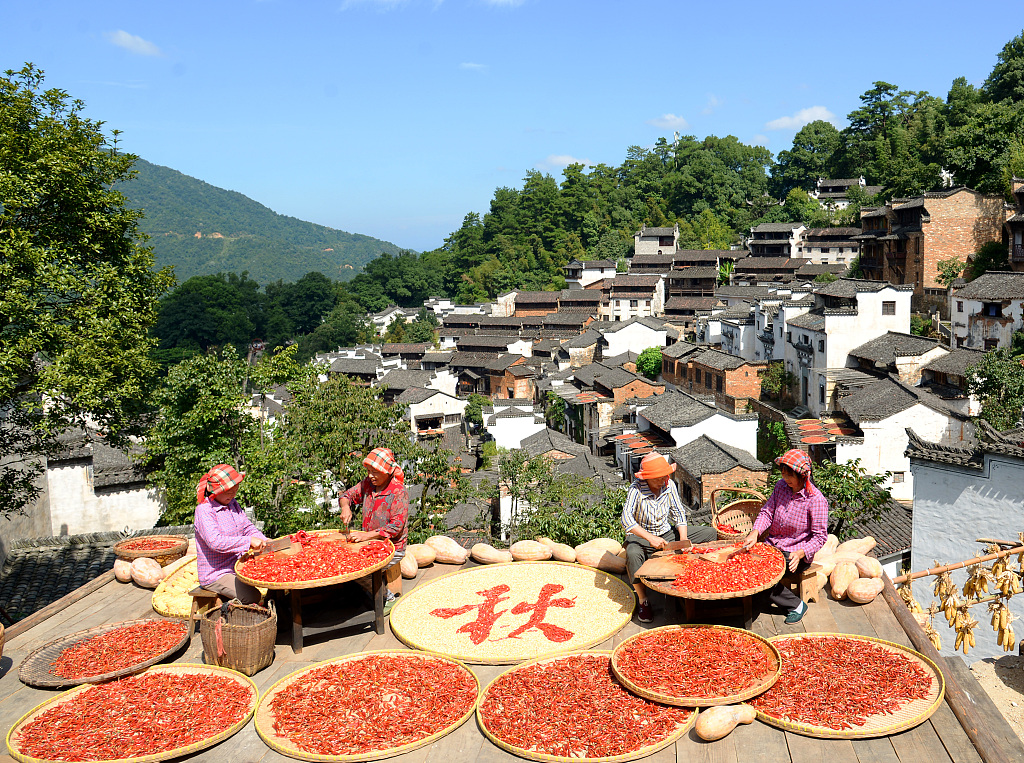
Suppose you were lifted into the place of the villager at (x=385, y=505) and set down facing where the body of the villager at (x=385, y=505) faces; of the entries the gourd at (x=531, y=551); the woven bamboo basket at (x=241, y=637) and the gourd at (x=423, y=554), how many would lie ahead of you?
1

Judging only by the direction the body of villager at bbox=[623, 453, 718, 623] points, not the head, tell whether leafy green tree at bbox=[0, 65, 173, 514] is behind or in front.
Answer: behind

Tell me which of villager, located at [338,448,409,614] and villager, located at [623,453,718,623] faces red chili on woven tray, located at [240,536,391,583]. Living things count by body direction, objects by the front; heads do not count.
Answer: villager, located at [338,448,409,614]

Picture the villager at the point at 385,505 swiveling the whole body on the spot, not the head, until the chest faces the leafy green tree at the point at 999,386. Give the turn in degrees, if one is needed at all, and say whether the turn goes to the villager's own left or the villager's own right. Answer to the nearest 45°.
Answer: approximately 180°

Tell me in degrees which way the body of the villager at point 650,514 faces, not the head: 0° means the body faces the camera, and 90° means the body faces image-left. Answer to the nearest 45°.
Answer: approximately 315°

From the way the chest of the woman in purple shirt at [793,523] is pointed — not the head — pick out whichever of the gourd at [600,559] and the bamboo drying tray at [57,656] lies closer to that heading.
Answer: the bamboo drying tray

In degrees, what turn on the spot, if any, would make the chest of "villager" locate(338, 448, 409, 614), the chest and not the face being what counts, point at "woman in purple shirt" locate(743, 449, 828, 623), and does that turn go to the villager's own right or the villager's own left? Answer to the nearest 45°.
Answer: approximately 135° to the villager's own left

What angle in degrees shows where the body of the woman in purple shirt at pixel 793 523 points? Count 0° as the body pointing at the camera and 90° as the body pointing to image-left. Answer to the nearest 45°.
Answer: approximately 45°

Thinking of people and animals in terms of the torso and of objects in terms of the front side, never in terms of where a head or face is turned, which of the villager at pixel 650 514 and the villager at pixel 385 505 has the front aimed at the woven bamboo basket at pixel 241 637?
the villager at pixel 385 505

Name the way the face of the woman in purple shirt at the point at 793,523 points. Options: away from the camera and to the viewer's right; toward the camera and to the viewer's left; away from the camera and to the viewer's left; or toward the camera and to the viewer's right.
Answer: toward the camera and to the viewer's left

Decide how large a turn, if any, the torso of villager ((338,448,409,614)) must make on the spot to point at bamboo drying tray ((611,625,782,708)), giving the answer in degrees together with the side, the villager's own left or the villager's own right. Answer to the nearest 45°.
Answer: approximately 90° to the villager's own left

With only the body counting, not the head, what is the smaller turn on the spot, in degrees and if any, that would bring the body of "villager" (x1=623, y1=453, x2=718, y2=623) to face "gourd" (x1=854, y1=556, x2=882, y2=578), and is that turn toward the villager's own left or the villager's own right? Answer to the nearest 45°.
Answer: approximately 45° to the villager's own left

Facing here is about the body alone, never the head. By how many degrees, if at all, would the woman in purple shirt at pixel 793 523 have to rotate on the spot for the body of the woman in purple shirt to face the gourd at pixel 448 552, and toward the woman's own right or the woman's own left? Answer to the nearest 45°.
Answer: approximately 45° to the woman's own right

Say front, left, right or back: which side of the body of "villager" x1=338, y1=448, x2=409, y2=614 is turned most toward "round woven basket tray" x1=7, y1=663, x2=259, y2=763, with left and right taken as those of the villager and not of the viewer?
front

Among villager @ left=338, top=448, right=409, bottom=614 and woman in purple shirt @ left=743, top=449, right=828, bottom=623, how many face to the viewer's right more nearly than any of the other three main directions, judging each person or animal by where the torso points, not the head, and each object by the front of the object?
0

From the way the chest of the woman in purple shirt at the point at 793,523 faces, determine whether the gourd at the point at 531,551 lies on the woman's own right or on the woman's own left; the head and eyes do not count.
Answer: on the woman's own right

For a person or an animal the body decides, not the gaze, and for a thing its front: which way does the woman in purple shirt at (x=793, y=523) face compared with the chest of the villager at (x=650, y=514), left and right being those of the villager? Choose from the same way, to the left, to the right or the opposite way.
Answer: to the right
